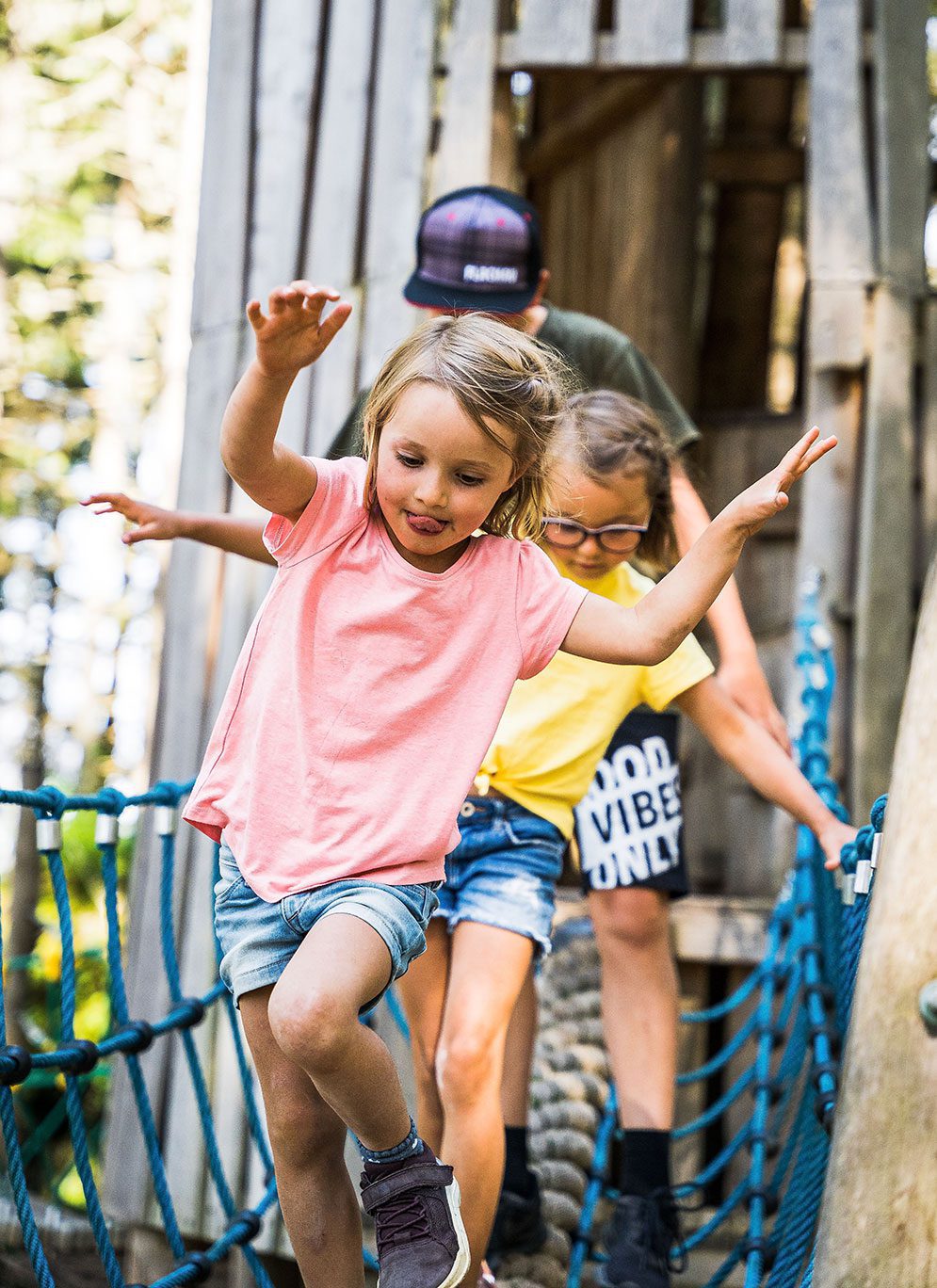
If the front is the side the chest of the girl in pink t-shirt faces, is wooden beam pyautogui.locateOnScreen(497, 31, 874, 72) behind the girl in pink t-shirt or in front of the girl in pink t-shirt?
behind

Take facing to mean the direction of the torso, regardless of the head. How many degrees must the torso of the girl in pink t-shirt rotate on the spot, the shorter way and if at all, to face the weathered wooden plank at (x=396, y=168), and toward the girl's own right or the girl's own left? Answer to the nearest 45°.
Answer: approximately 180°

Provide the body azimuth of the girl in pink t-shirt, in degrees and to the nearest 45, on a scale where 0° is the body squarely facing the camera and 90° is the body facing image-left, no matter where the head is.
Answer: approximately 0°

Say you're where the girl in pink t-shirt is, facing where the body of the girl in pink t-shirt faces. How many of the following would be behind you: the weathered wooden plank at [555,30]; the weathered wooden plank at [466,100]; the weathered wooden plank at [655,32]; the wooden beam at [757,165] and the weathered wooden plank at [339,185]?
5

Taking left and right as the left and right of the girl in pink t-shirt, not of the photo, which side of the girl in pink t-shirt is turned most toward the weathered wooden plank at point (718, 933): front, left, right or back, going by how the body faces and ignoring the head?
back

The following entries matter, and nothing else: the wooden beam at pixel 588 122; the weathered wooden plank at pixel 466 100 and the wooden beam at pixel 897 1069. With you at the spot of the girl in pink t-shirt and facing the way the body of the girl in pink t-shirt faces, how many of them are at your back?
2

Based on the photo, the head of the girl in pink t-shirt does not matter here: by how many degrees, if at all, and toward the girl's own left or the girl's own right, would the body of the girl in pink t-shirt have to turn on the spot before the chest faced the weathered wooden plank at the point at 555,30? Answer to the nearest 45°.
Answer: approximately 180°

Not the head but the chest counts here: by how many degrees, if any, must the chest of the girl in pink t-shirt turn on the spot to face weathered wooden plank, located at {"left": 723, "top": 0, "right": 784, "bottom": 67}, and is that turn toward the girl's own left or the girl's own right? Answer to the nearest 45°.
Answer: approximately 180°

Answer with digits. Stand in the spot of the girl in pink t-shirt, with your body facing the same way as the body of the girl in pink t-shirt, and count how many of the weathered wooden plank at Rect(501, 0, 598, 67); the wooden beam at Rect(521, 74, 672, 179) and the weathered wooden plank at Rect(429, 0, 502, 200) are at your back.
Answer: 3

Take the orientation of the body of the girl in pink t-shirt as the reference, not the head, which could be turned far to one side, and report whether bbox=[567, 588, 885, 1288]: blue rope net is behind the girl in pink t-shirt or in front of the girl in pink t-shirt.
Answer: behind

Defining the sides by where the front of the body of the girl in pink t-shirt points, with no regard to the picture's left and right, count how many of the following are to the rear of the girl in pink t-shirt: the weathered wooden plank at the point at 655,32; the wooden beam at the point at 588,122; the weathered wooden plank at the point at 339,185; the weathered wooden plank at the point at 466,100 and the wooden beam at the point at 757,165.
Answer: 5

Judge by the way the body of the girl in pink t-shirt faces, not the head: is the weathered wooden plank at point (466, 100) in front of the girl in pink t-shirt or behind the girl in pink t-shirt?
behind

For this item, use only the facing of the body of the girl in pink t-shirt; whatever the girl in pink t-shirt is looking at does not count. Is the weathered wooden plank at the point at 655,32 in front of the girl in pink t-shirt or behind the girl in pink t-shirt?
behind

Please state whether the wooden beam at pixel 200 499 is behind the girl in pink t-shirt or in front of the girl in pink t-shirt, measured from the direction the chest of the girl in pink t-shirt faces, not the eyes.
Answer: behind

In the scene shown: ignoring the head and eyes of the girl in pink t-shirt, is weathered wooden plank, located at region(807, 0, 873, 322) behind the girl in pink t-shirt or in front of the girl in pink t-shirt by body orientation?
behind
